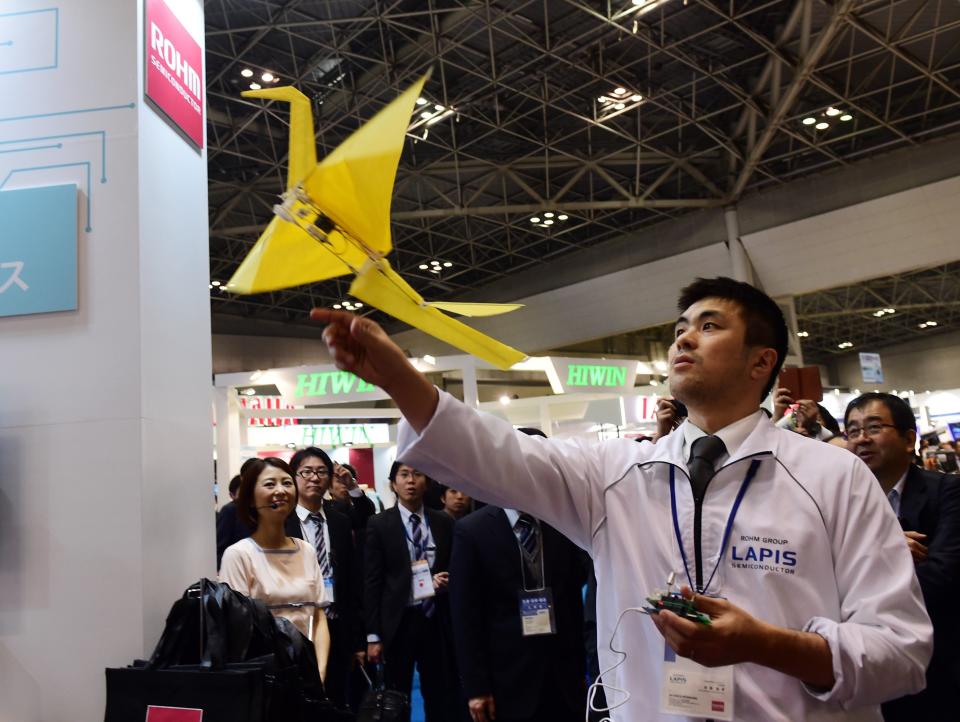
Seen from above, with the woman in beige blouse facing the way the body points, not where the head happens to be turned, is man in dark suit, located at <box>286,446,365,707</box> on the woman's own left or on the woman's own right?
on the woman's own left

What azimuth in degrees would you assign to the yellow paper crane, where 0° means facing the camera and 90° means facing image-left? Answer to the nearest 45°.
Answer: approximately 90°

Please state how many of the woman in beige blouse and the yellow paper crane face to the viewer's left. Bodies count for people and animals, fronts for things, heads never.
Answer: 1

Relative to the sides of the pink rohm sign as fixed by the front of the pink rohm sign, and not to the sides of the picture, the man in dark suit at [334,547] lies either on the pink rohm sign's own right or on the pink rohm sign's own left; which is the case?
on the pink rohm sign's own left

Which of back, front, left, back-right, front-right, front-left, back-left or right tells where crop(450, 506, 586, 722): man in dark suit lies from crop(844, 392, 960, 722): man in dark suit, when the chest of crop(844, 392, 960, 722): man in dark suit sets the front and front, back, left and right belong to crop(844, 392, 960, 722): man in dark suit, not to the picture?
front-right

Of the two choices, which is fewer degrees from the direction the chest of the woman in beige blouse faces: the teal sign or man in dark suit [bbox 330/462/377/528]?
the teal sign

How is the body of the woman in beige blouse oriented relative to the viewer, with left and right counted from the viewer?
facing the viewer and to the right of the viewer

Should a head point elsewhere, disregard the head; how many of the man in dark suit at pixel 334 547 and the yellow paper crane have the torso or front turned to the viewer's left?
1

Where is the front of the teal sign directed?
toward the camera

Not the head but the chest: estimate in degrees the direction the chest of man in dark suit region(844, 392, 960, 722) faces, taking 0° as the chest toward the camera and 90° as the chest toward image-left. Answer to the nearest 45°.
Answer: approximately 45°

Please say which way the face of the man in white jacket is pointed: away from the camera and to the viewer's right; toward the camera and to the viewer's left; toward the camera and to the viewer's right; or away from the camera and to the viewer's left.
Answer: toward the camera and to the viewer's left

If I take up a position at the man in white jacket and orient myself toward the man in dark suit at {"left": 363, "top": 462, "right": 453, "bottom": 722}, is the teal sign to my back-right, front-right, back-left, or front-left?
front-left

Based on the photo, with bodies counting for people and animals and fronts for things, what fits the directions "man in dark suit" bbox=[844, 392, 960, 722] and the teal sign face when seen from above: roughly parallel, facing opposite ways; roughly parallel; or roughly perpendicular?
roughly perpendicular

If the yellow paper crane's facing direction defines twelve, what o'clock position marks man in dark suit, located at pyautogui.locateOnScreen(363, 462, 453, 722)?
The man in dark suit is roughly at 3 o'clock from the yellow paper crane.
